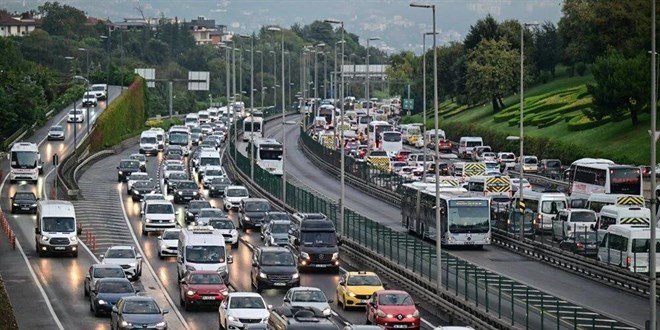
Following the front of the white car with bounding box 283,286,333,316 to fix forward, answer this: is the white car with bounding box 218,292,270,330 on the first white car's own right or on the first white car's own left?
on the first white car's own right

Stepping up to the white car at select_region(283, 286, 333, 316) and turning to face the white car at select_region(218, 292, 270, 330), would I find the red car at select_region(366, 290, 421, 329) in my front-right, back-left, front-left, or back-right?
back-left

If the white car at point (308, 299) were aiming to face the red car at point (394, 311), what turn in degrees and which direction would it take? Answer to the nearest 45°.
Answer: approximately 90° to its left

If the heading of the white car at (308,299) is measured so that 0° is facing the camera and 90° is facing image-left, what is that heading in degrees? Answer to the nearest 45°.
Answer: approximately 0°

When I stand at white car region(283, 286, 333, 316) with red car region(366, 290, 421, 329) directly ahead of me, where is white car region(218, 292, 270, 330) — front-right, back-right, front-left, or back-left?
back-right
